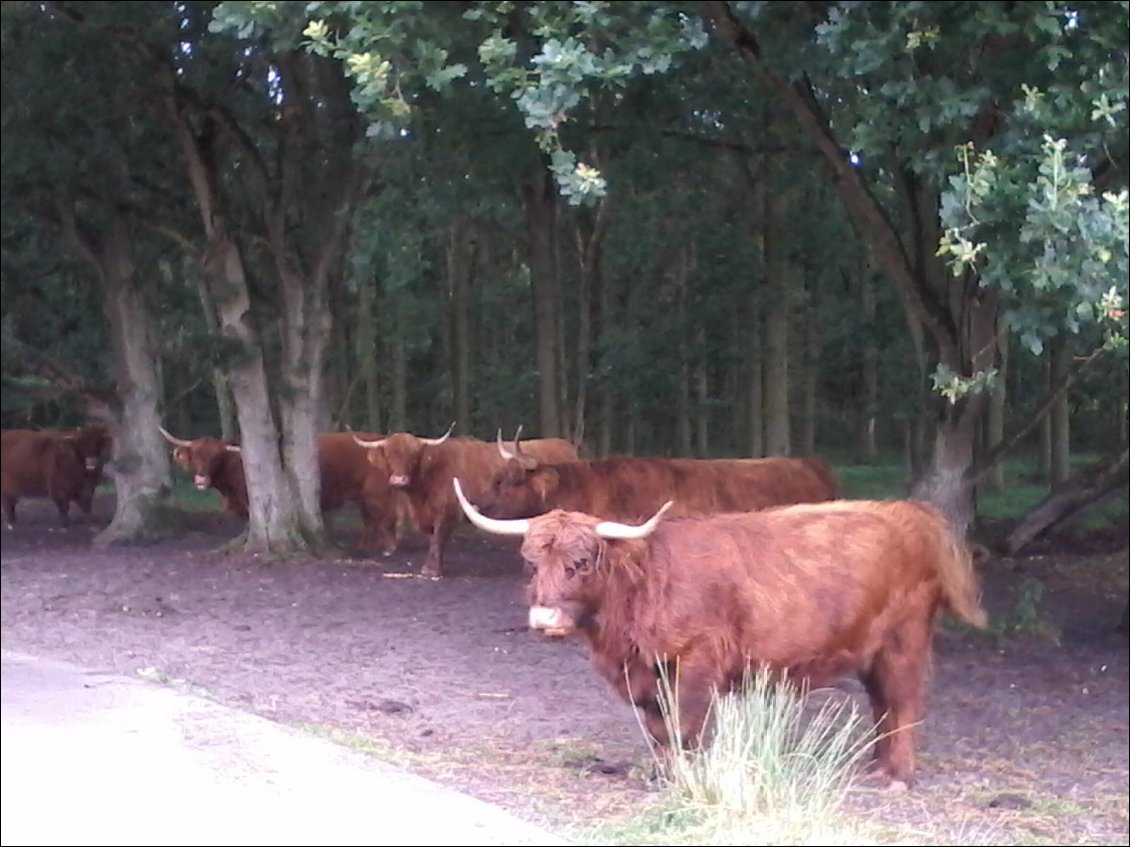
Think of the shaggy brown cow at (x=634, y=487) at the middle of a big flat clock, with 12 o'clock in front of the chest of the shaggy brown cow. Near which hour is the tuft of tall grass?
The tuft of tall grass is roughly at 9 o'clock from the shaggy brown cow.

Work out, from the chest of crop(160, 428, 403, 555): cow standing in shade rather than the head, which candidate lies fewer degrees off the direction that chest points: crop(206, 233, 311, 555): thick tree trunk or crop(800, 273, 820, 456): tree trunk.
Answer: the thick tree trunk

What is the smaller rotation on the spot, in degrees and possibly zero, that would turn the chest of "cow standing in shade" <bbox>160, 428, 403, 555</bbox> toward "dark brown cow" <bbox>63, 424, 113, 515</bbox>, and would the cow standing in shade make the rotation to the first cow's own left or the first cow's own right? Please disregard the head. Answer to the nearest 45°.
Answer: approximately 45° to the first cow's own right

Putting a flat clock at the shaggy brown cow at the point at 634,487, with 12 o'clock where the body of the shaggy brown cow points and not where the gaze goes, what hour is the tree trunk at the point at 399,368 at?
The tree trunk is roughly at 2 o'clock from the shaggy brown cow.

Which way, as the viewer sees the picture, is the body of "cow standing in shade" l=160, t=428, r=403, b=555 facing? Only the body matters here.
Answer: to the viewer's left

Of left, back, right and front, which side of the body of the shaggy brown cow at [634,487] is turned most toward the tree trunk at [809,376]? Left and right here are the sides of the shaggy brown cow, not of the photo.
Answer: right

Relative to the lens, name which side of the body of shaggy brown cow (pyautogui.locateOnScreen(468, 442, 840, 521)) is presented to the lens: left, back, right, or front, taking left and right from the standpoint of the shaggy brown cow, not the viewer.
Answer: left

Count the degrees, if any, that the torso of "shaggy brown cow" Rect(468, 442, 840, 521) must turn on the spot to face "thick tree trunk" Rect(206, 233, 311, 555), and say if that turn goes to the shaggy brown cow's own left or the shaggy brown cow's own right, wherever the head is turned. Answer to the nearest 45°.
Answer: approximately 45° to the shaggy brown cow's own right

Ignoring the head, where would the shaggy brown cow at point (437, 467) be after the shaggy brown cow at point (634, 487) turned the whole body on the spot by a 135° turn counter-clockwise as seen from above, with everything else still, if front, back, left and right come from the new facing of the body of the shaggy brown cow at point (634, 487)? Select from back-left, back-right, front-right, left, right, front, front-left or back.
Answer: back

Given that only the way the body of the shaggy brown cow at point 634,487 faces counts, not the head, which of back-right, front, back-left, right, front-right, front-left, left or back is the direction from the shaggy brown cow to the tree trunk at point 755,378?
right
